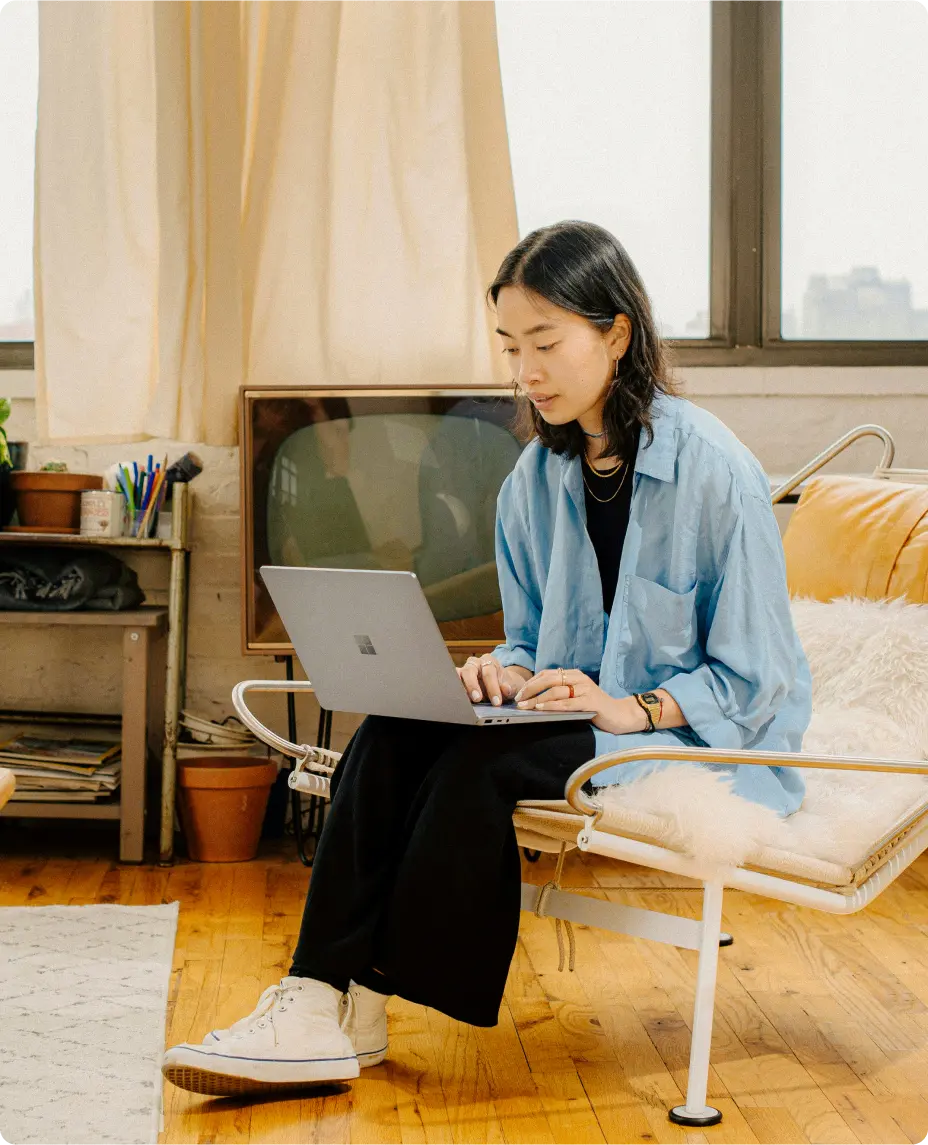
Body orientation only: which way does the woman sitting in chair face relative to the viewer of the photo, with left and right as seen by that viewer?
facing the viewer and to the left of the viewer

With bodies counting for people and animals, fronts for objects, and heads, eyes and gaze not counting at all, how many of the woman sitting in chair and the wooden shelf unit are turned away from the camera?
0

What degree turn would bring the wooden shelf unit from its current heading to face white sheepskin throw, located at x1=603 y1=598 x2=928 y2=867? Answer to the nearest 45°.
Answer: approximately 45° to its left

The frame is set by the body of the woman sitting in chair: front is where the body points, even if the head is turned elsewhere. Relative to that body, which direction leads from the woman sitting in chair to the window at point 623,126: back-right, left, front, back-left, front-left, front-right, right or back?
back-right

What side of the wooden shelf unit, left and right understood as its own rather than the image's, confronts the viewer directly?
front

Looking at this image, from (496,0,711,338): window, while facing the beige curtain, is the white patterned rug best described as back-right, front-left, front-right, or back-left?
front-left

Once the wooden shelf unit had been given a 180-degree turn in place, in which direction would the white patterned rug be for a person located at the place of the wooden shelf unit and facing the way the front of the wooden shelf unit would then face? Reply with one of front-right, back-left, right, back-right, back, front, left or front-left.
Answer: back
